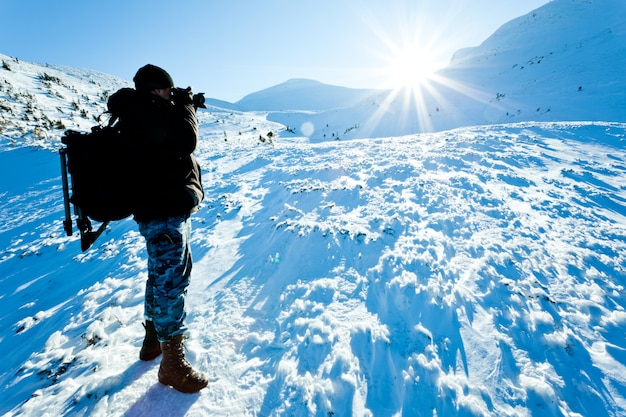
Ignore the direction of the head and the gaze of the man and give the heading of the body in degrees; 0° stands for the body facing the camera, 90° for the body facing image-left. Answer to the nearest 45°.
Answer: approximately 270°
